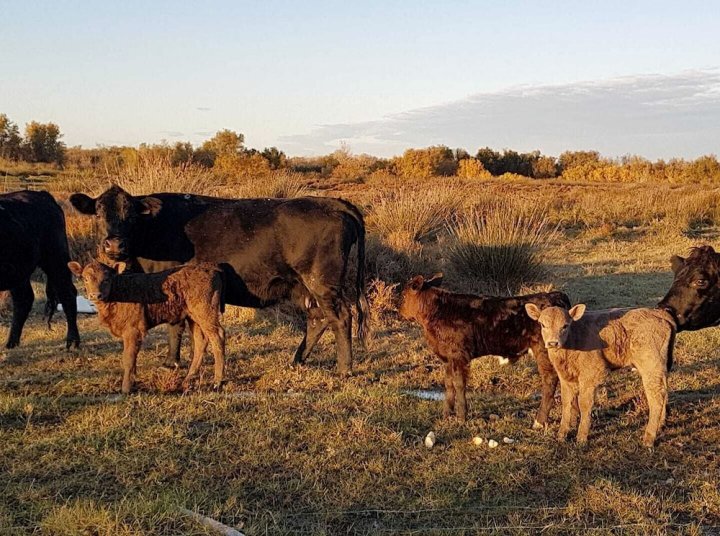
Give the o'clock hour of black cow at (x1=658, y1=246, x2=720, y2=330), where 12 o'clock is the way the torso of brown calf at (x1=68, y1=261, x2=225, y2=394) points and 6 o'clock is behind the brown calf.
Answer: The black cow is roughly at 7 o'clock from the brown calf.

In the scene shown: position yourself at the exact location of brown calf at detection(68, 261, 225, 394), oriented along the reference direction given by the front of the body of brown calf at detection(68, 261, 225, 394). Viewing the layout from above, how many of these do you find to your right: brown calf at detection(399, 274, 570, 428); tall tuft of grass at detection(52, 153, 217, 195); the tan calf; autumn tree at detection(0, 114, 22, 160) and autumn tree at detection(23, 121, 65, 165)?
3

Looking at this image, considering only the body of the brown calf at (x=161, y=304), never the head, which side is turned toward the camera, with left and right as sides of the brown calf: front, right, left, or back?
left

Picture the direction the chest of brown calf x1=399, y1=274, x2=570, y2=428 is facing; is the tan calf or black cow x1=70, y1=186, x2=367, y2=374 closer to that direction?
the black cow

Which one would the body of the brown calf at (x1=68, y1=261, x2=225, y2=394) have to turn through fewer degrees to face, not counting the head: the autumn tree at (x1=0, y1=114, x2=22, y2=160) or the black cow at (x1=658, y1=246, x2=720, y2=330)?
the autumn tree

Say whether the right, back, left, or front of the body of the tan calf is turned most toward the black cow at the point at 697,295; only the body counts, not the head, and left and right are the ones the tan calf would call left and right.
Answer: back

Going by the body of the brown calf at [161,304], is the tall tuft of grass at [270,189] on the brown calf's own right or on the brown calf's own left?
on the brown calf's own right

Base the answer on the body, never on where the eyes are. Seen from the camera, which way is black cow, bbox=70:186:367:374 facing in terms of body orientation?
to the viewer's left

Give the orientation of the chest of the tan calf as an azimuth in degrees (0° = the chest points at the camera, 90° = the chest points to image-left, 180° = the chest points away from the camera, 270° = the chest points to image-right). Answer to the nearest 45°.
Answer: approximately 45°

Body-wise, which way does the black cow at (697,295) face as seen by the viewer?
to the viewer's left

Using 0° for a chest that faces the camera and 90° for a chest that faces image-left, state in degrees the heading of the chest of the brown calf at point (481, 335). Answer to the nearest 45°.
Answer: approximately 90°

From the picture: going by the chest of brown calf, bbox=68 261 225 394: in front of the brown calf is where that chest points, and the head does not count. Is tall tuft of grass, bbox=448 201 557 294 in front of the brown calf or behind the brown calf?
behind
